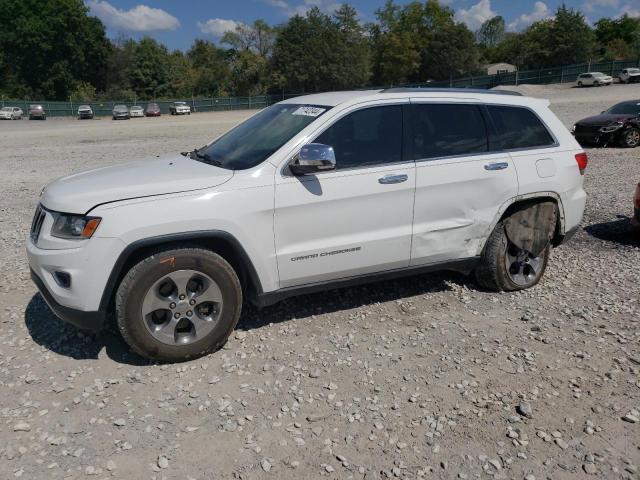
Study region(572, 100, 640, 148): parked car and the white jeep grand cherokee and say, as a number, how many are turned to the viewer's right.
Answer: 0

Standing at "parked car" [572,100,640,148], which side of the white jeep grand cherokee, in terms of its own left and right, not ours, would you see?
back

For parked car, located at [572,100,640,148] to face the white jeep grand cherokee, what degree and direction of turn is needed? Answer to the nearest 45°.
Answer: approximately 45° to its left

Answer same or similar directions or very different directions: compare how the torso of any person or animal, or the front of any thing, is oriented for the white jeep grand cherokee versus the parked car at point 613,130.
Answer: same or similar directions

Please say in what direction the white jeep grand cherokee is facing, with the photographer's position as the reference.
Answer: facing the viewer and to the left of the viewer

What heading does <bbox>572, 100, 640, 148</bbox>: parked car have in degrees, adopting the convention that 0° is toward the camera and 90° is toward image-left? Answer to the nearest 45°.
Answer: approximately 45°
